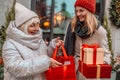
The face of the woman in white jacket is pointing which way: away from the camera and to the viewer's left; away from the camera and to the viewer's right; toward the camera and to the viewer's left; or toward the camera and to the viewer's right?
toward the camera and to the viewer's right

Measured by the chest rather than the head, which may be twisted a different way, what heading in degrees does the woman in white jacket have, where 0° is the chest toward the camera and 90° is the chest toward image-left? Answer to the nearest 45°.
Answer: approximately 315°
